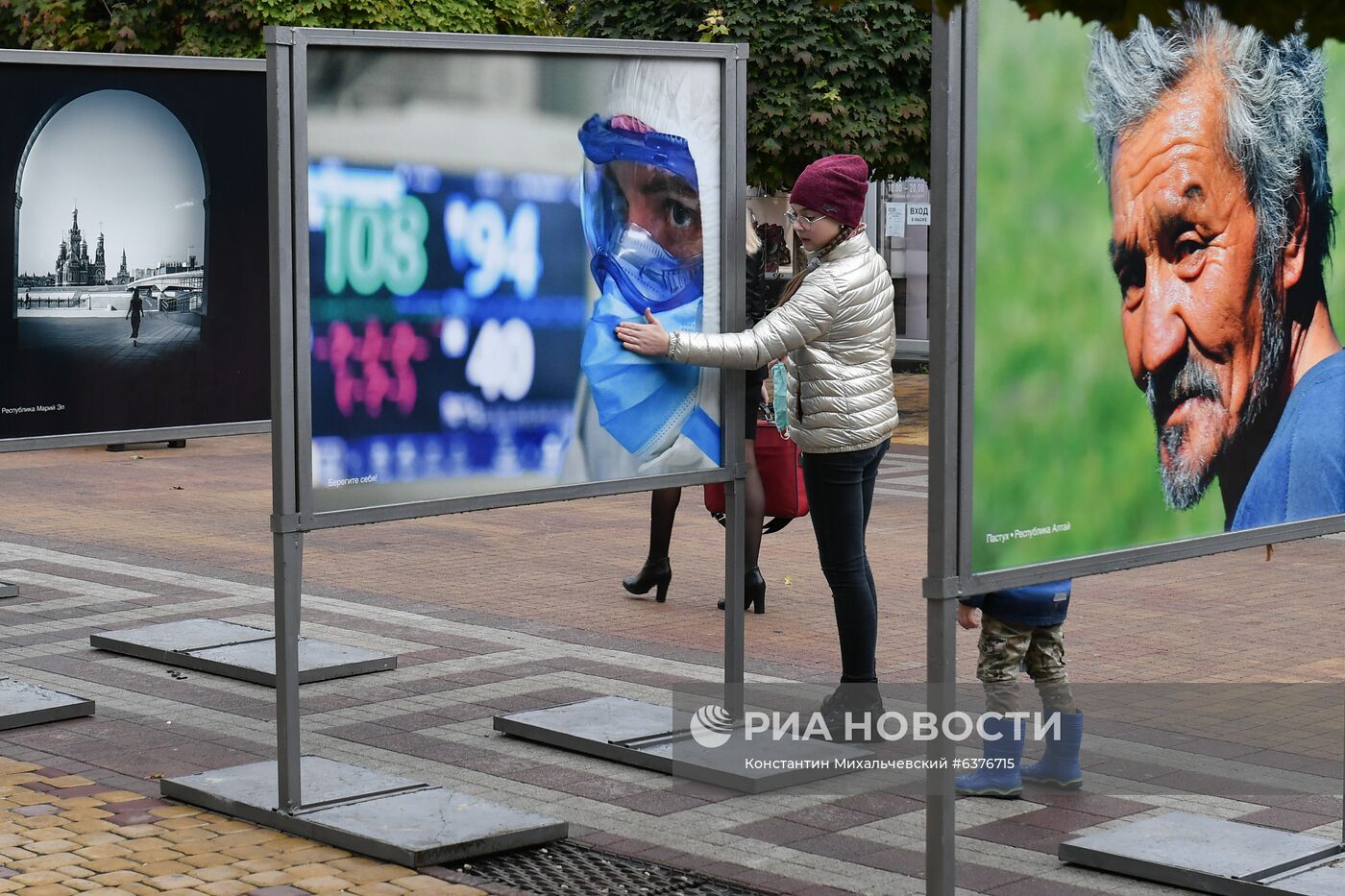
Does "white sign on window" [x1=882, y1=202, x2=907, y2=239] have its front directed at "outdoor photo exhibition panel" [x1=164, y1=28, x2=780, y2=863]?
yes

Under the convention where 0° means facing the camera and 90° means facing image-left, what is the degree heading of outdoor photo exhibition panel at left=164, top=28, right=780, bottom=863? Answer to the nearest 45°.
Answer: approximately 315°

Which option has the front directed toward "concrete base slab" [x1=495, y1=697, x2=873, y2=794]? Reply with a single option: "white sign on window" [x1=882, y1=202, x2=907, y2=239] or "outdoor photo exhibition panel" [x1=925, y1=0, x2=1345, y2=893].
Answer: the white sign on window

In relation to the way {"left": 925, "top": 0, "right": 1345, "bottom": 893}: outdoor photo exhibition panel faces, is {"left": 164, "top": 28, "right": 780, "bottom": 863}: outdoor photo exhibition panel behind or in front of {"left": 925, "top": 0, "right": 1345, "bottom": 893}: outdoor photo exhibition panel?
behind

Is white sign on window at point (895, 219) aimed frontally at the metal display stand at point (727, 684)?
yes

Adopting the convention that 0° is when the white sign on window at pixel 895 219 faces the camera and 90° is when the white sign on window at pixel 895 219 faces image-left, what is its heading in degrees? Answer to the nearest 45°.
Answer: approximately 0°

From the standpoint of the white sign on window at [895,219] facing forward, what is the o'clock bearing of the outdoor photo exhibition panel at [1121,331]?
The outdoor photo exhibition panel is roughly at 12 o'clock from the white sign on window.
